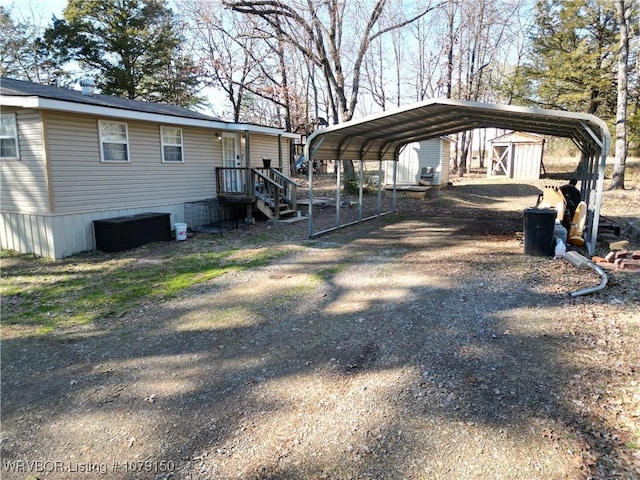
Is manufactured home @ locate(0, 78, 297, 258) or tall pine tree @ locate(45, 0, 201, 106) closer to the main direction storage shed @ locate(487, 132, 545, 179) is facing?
the manufactured home

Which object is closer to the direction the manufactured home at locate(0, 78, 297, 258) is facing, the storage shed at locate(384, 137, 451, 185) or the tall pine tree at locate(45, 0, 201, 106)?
the storage shed

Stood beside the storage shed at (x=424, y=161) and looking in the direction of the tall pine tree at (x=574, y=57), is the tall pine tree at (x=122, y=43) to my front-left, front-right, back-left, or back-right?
back-left

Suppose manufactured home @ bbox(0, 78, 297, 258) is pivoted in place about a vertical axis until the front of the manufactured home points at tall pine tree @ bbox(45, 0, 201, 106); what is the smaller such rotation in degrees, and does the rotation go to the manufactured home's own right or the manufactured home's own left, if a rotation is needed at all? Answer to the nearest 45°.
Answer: approximately 135° to the manufactured home's own left

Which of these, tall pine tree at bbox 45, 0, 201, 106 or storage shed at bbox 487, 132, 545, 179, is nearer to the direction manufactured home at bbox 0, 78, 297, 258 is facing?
the storage shed

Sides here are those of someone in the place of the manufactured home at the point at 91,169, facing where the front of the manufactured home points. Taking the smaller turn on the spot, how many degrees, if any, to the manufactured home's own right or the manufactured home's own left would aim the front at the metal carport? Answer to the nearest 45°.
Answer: approximately 45° to the manufactured home's own left

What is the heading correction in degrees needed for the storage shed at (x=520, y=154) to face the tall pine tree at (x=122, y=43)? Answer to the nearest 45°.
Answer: approximately 90° to its right

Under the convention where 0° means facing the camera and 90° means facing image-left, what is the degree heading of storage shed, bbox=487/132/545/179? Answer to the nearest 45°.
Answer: approximately 0°
